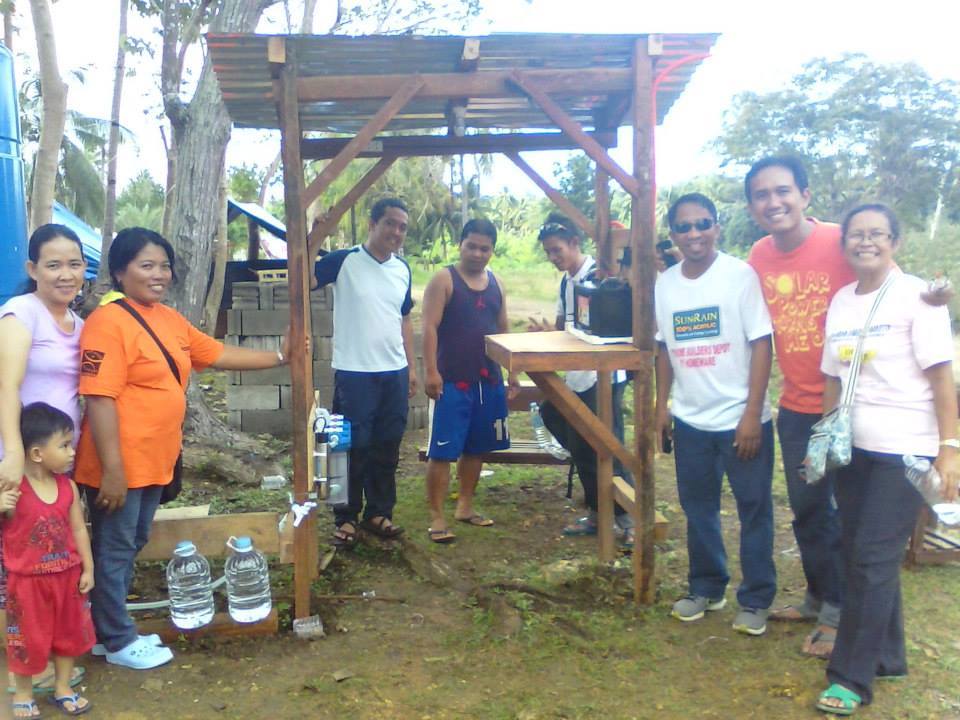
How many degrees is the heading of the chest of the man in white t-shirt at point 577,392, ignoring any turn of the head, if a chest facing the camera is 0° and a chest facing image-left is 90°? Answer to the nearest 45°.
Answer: approximately 45°

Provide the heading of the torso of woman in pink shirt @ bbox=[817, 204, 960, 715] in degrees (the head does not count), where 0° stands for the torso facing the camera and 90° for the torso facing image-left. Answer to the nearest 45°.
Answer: approximately 45°

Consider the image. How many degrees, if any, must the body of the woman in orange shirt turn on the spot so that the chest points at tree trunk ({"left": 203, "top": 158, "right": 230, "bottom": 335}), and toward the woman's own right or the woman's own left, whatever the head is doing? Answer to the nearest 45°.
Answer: approximately 135° to the woman's own left

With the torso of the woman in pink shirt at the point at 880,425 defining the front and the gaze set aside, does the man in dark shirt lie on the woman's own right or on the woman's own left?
on the woman's own right

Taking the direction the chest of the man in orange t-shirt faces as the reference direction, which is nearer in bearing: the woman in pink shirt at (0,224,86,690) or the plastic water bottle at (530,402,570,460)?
the woman in pink shirt

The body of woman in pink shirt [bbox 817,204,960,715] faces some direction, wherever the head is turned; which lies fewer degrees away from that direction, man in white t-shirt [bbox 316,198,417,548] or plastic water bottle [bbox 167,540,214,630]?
the plastic water bottle
